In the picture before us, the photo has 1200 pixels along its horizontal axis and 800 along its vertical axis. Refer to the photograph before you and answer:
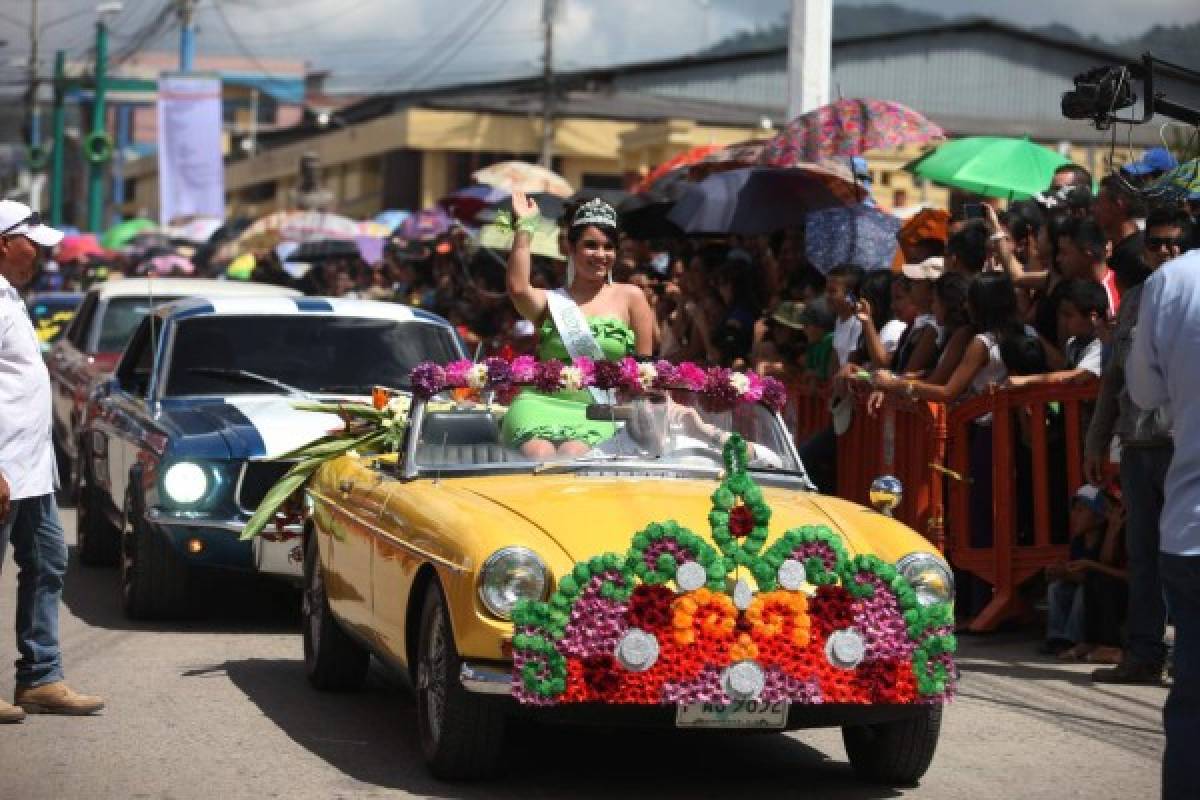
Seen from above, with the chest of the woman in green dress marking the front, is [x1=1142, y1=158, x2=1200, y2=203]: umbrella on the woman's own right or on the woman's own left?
on the woman's own left

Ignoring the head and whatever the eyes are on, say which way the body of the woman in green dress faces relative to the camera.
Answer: toward the camera

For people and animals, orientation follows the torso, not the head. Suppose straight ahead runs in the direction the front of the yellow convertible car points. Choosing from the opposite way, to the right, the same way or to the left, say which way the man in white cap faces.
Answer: to the left

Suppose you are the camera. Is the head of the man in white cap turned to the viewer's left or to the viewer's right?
to the viewer's right

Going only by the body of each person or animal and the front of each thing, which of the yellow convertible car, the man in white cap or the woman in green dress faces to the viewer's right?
the man in white cap

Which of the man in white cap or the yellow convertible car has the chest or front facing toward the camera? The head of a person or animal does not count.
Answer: the yellow convertible car

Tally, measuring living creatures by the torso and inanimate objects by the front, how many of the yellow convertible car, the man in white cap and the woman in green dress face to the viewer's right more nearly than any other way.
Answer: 1

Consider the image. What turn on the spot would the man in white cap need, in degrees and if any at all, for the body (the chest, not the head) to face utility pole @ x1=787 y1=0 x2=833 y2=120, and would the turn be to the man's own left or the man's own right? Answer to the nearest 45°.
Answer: approximately 45° to the man's own left

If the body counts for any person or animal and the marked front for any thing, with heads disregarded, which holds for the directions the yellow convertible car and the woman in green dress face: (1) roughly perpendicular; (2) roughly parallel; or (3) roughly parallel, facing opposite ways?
roughly parallel

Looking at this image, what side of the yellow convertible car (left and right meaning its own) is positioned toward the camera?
front

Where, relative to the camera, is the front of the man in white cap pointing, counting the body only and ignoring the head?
to the viewer's right

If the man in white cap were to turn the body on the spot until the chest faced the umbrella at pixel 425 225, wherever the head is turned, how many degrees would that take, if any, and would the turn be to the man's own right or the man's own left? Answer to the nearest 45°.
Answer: approximately 90° to the man's own left

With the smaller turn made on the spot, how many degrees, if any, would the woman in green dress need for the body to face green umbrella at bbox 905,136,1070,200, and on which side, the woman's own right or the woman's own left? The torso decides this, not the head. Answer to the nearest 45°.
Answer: approximately 135° to the woman's own left

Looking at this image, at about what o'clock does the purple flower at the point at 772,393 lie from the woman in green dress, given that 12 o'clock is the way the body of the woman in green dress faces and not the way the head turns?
The purple flower is roughly at 11 o'clock from the woman in green dress.
